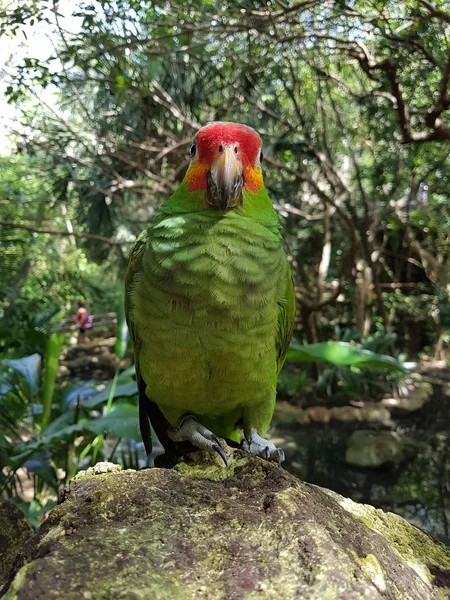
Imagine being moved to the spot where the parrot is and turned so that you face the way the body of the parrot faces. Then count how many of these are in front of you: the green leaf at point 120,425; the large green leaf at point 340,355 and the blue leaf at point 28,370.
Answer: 0

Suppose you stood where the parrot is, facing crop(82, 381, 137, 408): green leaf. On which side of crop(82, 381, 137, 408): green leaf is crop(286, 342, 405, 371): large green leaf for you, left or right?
right

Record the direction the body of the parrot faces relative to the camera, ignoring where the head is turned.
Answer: toward the camera

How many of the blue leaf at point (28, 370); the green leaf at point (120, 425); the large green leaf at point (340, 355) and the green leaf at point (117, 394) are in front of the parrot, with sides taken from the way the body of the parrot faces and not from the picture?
0

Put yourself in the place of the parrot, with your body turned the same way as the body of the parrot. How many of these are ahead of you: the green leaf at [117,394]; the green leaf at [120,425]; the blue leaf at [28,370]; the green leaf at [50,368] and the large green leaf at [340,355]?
0

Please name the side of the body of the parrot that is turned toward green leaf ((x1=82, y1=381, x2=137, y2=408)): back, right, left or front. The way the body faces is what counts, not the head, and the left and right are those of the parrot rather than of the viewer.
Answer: back

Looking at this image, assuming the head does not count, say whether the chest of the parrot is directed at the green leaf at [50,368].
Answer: no

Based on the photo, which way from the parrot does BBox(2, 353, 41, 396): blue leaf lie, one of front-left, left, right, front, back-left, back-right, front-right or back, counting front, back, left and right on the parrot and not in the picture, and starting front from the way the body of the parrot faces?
back-right

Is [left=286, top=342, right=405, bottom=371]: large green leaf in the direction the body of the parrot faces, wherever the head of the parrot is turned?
no

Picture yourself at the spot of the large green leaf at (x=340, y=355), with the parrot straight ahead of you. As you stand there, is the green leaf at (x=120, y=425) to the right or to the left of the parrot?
right

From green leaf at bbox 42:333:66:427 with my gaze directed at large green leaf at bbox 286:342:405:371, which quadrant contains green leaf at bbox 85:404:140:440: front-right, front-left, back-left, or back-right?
front-right

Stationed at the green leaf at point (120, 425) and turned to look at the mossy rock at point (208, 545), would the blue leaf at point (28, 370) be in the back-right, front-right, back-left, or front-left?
back-right

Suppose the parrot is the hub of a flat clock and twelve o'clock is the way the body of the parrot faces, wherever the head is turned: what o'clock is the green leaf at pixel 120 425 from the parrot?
The green leaf is roughly at 5 o'clock from the parrot.

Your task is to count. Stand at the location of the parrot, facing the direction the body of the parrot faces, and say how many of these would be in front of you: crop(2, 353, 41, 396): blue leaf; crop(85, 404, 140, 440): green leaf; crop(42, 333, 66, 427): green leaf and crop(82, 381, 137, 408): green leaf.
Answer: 0

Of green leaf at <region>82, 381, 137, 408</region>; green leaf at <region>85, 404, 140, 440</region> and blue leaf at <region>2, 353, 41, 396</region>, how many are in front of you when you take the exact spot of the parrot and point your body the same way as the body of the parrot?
0

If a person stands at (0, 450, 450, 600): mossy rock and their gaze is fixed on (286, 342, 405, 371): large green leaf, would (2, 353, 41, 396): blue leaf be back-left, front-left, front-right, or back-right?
front-left

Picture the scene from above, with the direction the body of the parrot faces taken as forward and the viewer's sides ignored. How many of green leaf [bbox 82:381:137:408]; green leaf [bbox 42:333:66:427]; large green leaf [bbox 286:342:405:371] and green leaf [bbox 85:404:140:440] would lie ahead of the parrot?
0
